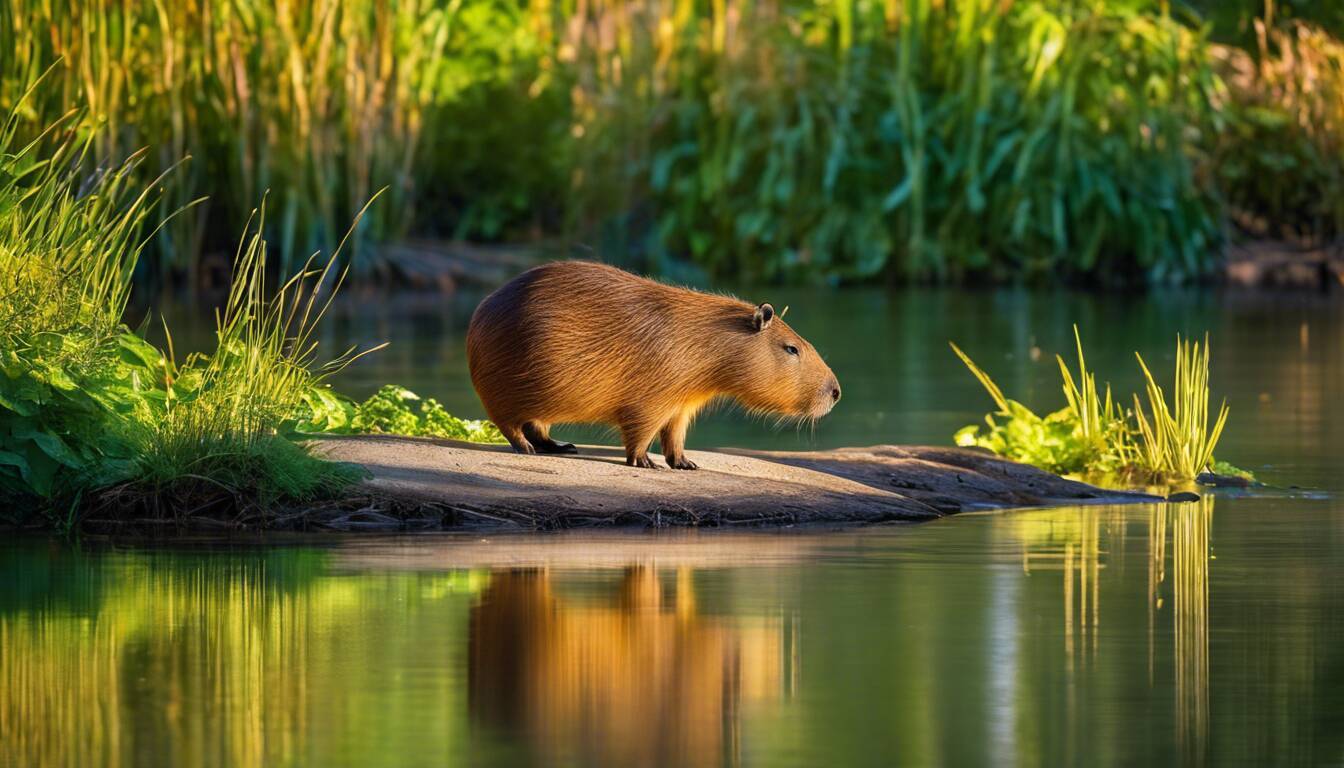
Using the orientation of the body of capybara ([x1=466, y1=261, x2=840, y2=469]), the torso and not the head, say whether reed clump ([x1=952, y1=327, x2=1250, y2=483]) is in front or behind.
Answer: in front

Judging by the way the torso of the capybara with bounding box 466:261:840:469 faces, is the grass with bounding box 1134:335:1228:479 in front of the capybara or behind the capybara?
in front

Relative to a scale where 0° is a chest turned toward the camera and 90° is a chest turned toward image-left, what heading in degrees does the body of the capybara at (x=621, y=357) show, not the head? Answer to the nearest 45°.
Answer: approximately 270°
